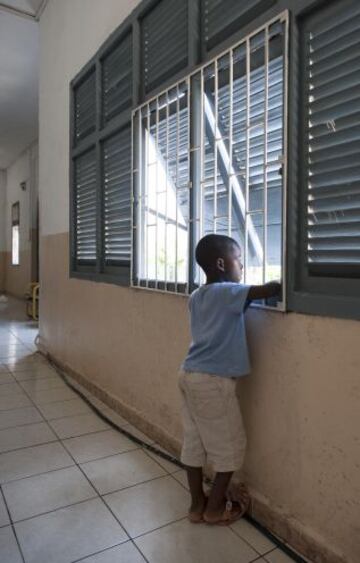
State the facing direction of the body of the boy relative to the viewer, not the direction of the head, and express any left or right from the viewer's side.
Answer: facing away from the viewer and to the right of the viewer

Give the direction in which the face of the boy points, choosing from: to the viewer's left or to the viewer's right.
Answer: to the viewer's right

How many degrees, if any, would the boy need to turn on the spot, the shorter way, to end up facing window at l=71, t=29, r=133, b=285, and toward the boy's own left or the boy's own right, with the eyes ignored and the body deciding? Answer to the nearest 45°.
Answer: approximately 90° to the boy's own left
